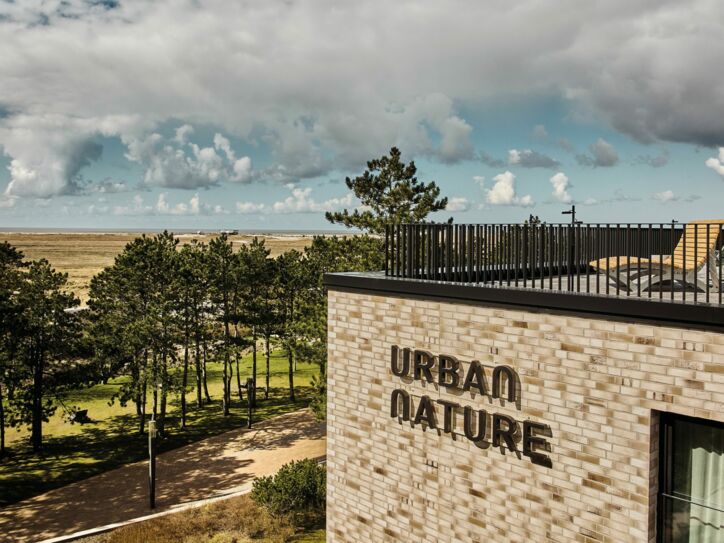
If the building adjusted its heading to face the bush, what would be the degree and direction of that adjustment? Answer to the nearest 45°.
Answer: approximately 90° to its right

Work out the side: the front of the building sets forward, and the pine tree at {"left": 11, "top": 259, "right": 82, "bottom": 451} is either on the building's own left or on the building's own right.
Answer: on the building's own right

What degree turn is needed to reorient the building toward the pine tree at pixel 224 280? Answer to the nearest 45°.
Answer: approximately 90° to its right

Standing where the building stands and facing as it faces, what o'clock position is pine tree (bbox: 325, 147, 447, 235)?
The pine tree is roughly at 4 o'clock from the building.

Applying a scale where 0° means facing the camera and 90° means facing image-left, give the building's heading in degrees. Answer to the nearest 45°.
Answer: approximately 45°
